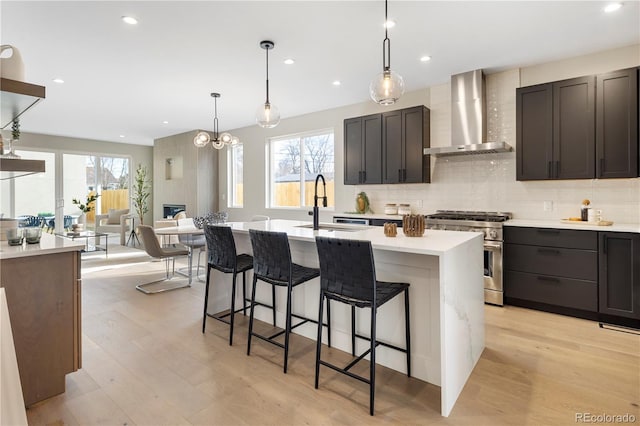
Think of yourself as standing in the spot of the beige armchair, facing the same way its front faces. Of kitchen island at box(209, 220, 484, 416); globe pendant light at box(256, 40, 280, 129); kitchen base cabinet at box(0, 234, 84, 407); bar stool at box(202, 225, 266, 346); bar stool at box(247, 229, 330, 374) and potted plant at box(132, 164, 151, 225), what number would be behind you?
1

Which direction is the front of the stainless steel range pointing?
toward the camera

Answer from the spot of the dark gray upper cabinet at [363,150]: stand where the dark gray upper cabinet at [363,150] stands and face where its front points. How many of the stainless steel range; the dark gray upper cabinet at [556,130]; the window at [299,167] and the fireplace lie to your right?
2

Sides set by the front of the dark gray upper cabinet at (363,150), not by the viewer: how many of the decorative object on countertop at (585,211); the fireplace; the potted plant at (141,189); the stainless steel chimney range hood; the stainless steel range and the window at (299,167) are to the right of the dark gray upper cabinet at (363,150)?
3

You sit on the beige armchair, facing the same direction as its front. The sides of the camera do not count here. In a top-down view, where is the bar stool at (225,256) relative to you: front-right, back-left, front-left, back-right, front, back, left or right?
front-left

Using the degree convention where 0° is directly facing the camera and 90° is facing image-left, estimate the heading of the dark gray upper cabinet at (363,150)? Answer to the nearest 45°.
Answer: approximately 45°

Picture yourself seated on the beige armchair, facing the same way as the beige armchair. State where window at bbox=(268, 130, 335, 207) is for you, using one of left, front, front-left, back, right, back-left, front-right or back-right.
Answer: left

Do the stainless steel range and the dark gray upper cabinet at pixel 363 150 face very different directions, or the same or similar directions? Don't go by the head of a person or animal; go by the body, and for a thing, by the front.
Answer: same or similar directions

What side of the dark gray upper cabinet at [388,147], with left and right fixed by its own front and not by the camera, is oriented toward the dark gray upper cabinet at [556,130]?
left

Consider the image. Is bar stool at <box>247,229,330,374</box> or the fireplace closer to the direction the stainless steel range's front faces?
the bar stool

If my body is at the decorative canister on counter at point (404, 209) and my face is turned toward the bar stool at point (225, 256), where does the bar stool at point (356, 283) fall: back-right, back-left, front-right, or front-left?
front-left

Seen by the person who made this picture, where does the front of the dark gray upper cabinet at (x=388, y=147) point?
facing the viewer and to the left of the viewer

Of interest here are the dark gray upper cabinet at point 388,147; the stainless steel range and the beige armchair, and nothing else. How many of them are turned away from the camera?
0

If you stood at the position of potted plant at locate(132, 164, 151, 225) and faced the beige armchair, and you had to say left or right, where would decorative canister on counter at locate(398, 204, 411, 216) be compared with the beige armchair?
left

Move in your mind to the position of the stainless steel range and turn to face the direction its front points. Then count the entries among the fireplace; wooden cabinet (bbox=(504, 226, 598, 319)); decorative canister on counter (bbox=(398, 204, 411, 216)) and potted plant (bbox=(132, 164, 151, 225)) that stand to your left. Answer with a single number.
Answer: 1
